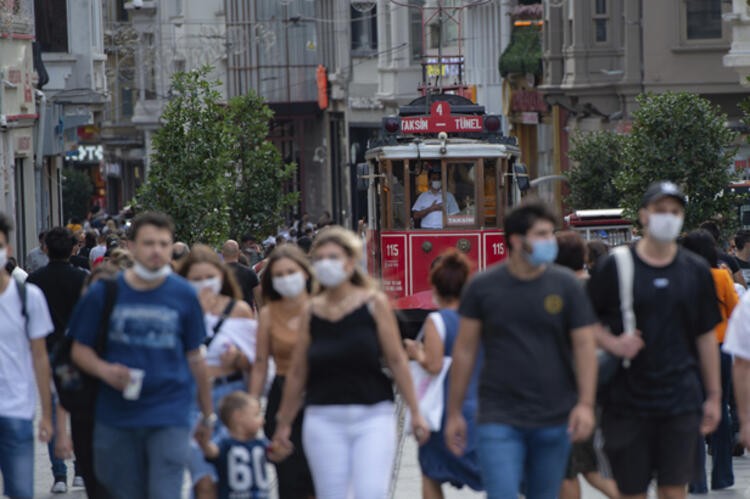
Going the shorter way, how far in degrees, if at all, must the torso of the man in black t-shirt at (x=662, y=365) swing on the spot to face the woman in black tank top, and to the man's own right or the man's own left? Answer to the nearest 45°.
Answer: approximately 90° to the man's own right

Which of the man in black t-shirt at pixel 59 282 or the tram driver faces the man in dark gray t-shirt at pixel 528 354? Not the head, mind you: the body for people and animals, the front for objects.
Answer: the tram driver

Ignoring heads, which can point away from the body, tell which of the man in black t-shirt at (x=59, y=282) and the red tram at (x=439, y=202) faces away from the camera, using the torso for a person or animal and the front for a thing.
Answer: the man in black t-shirt

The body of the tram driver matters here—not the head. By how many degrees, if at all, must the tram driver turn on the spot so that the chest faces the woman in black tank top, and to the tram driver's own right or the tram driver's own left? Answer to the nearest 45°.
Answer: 0° — they already face them

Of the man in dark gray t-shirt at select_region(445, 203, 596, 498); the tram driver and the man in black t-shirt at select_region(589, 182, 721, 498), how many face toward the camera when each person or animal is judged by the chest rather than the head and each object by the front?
3

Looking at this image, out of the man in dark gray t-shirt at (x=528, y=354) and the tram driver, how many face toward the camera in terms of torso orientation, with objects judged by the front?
2

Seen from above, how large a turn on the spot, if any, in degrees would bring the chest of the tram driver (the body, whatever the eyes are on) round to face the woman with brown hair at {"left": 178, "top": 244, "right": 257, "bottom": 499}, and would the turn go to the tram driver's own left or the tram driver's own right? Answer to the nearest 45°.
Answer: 0° — they already face them

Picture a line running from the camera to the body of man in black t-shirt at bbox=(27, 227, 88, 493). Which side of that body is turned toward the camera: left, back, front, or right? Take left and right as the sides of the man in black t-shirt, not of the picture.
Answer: back

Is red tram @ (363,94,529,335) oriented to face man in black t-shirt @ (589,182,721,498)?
yes
